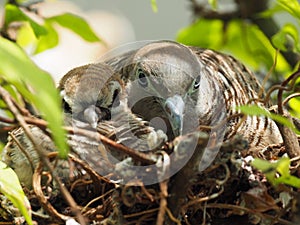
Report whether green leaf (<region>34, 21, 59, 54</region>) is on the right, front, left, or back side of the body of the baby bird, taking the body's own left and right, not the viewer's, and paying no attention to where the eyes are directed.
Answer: back

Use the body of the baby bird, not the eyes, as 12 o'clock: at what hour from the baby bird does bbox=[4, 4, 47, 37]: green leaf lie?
The green leaf is roughly at 5 o'clock from the baby bird.

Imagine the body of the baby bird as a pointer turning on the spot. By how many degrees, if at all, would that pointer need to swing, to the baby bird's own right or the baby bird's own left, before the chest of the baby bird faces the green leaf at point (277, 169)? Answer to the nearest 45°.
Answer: approximately 45° to the baby bird's own left

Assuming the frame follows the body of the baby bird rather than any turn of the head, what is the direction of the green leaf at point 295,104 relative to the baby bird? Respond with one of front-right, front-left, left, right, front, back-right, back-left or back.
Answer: left

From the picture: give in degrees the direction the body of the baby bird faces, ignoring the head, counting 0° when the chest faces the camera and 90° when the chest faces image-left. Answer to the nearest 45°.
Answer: approximately 0°
